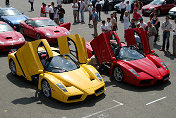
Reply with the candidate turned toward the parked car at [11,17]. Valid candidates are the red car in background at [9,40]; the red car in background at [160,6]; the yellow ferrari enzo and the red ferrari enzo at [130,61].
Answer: the red car in background at [160,6]

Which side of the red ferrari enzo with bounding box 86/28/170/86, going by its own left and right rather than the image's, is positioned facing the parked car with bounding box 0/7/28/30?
back

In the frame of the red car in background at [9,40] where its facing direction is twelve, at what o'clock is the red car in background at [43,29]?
the red car in background at [43,29] is roughly at 9 o'clock from the red car in background at [9,40].

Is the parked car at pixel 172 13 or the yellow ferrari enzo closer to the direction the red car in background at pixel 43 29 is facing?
the yellow ferrari enzo

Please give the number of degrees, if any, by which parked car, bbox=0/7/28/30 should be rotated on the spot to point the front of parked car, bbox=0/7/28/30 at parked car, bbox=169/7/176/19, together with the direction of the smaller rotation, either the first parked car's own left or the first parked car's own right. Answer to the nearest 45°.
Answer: approximately 45° to the first parked car's own left

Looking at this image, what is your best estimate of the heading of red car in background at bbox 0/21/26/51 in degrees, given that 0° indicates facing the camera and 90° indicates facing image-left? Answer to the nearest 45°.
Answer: approximately 315°
